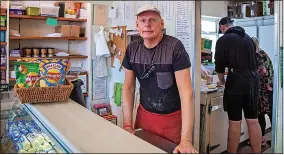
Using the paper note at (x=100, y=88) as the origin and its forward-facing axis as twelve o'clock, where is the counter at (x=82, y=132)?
The counter is roughly at 12 o'clock from the paper note.

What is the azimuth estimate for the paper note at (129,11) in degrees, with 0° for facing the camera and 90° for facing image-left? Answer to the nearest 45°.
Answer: approximately 0°

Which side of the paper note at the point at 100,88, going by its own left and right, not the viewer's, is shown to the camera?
front

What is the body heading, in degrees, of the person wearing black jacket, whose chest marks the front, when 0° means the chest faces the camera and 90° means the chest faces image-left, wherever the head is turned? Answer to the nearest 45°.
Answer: approximately 135°

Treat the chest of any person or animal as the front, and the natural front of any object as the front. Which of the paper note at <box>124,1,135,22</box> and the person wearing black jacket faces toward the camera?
the paper note

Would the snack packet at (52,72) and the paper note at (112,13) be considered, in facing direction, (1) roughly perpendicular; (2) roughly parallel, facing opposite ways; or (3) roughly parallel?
roughly parallel

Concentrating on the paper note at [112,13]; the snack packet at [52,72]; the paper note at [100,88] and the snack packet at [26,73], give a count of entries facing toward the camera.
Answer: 4

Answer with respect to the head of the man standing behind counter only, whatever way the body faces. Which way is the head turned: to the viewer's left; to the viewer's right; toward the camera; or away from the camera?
toward the camera

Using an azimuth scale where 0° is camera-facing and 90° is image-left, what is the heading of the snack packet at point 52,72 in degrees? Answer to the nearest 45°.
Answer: approximately 0°

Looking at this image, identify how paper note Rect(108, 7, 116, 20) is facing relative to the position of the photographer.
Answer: facing the viewer

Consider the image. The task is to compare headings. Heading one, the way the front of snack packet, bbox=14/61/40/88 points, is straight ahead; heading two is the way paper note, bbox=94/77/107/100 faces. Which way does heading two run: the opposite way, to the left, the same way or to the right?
the same way

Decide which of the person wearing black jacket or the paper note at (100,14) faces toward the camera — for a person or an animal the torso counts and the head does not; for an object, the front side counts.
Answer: the paper note

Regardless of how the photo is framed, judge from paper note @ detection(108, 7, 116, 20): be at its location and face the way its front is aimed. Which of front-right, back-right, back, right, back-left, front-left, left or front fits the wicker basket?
front

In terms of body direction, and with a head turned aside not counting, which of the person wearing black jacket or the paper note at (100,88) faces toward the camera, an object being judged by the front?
the paper note
